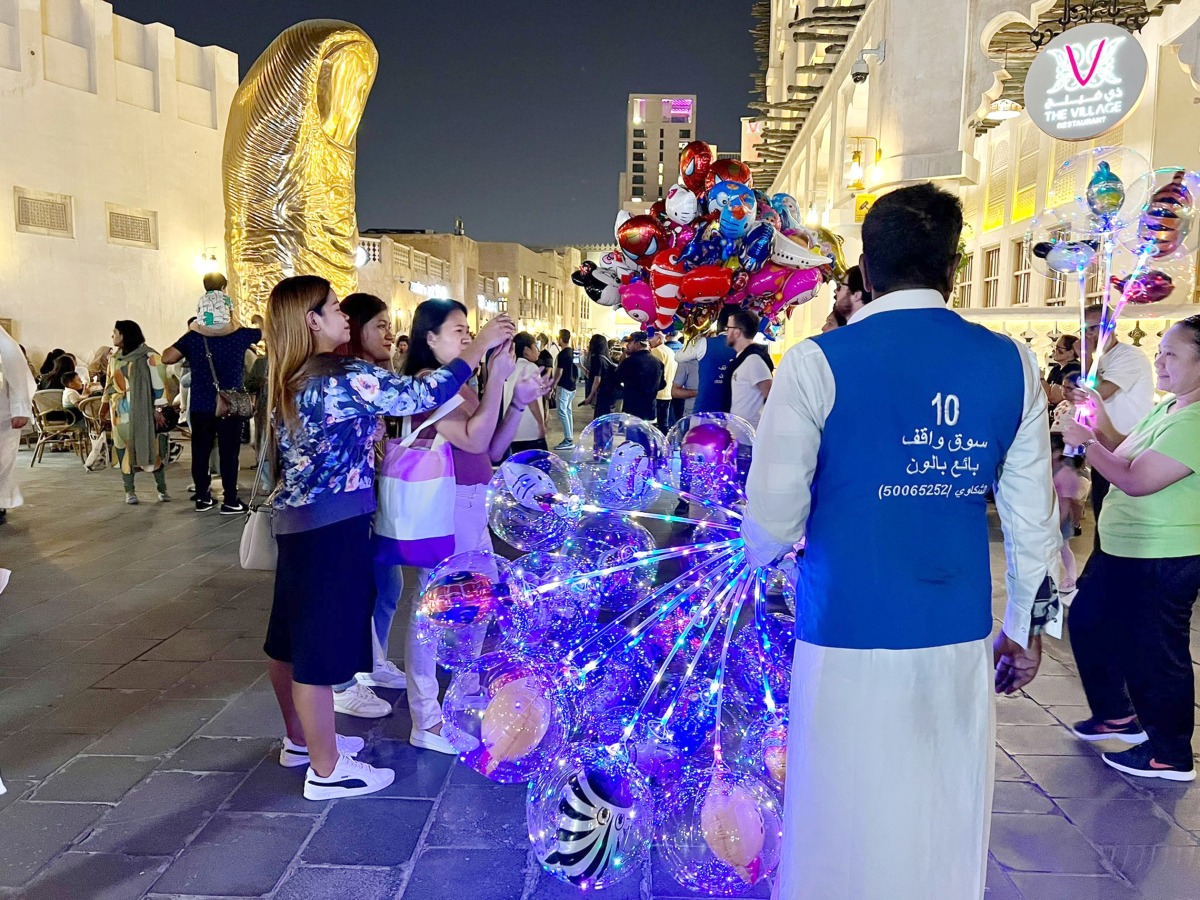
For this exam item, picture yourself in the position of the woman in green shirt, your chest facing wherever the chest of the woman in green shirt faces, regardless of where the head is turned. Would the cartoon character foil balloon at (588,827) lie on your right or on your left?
on your left

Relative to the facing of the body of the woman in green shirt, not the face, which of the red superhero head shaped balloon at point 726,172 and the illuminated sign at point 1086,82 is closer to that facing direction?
the red superhero head shaped balloon

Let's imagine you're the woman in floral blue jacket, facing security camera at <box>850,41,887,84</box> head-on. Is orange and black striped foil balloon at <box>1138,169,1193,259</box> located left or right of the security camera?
right

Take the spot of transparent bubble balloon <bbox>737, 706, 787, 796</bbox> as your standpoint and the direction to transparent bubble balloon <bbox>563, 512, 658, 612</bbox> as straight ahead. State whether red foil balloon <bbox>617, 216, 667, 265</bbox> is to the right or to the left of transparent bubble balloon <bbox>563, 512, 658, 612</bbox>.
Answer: right

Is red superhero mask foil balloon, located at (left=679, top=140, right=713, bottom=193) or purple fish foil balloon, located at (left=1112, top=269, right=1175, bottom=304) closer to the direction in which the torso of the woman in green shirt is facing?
the red superhero mask foil balloon

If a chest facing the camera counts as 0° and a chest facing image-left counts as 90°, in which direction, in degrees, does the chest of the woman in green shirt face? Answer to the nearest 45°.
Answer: approximately 90°

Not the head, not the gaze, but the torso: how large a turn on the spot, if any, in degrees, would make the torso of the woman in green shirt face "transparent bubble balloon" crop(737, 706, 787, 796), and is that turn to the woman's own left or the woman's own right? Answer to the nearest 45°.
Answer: approximately 45° to the woman's own left

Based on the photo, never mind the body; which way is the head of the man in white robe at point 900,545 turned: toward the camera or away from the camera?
away from the camera
